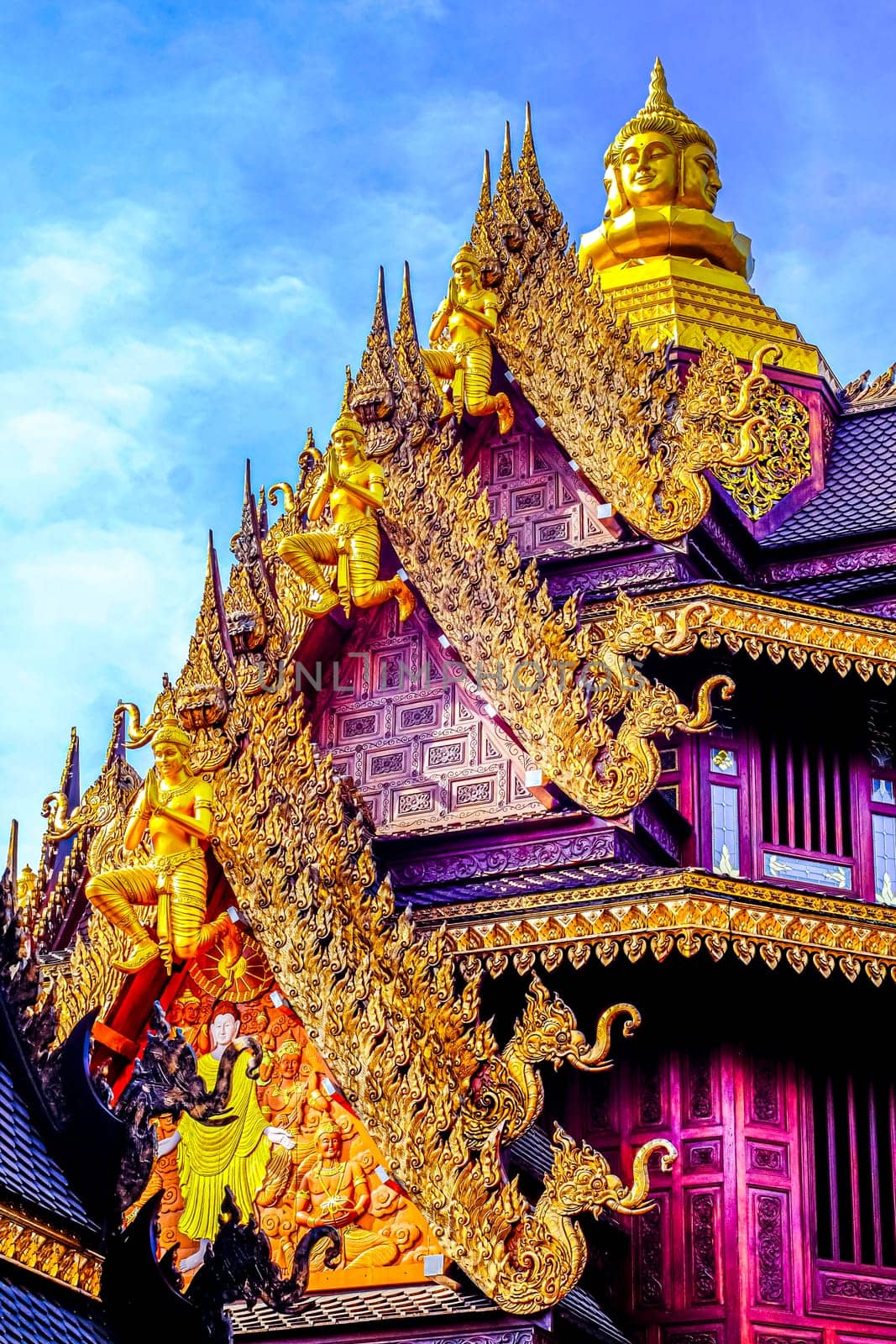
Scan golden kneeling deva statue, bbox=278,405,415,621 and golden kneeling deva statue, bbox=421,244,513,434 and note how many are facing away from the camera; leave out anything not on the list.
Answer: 0

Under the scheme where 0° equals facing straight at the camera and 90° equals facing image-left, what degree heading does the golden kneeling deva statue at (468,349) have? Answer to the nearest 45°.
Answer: approximately 45°

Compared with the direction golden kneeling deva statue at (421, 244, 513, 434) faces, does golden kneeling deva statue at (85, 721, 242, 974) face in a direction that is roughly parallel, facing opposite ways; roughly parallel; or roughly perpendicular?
roughly parallel

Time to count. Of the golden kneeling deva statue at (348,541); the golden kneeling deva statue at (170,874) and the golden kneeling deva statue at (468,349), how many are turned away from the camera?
0

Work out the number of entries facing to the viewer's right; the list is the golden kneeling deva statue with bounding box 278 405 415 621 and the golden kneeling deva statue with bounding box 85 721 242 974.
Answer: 0

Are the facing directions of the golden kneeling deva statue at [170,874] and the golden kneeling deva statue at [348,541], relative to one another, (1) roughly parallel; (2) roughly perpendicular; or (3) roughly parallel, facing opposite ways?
roughly parallel

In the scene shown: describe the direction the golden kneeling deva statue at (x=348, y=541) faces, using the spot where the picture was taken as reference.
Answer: facing the viewer and to the left of the viewer

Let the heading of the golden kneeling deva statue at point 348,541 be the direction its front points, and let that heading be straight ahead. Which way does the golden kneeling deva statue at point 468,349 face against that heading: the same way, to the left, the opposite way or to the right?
the same way
